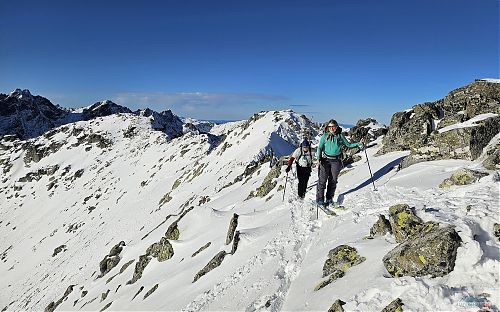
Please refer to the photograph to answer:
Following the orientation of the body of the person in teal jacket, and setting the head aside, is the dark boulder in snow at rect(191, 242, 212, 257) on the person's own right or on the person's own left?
on the person's own right

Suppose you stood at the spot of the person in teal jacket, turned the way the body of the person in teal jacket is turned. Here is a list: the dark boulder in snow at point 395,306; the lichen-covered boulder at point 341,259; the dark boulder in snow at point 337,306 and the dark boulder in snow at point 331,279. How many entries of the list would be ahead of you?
4

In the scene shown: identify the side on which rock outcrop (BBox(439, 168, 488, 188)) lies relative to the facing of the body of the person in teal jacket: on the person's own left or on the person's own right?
on the person's own left

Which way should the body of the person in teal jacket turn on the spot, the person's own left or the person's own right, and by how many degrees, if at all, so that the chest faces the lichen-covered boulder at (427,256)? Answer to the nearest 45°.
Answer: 0° — they already face it

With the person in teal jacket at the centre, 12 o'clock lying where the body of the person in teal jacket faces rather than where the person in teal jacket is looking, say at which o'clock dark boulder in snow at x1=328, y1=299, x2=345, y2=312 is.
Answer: The dark boulder in snow is roughly at 12 o'clock from the person in teal jacket.

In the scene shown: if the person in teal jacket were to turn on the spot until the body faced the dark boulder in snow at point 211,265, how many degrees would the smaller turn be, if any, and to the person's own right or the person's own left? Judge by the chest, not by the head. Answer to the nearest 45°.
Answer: approximately 90° to the person's own right

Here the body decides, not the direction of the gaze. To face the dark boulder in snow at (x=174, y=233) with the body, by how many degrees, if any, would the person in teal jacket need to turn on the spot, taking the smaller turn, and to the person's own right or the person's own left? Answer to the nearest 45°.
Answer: approximately 135° to the person's own right

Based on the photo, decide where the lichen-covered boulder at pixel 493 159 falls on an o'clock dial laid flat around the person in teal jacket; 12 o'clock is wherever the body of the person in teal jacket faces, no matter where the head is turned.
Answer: The lichen-covered boulder is roughly at 9 o'clock from the person in teal jacket.

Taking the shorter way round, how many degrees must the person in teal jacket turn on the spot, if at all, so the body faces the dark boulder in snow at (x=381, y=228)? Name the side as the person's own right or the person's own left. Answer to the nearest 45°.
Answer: approximately 45° to the person's own left

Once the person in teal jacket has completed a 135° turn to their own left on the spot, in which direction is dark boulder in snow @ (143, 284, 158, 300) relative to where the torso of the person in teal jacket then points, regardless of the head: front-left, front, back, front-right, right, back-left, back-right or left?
back-left

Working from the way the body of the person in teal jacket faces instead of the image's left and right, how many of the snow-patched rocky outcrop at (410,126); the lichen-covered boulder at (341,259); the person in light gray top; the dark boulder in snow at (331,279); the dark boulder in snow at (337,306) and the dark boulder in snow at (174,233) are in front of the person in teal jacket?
3

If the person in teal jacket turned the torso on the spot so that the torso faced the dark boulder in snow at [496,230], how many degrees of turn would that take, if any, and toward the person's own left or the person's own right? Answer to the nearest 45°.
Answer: approximately 45° to the person's own left

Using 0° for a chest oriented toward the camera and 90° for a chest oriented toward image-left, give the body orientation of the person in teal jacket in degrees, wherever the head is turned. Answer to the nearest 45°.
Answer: approximately 0°
